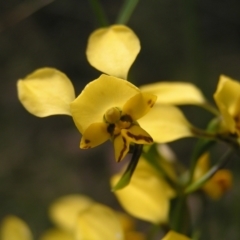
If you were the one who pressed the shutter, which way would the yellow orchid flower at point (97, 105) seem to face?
facing the viewer
